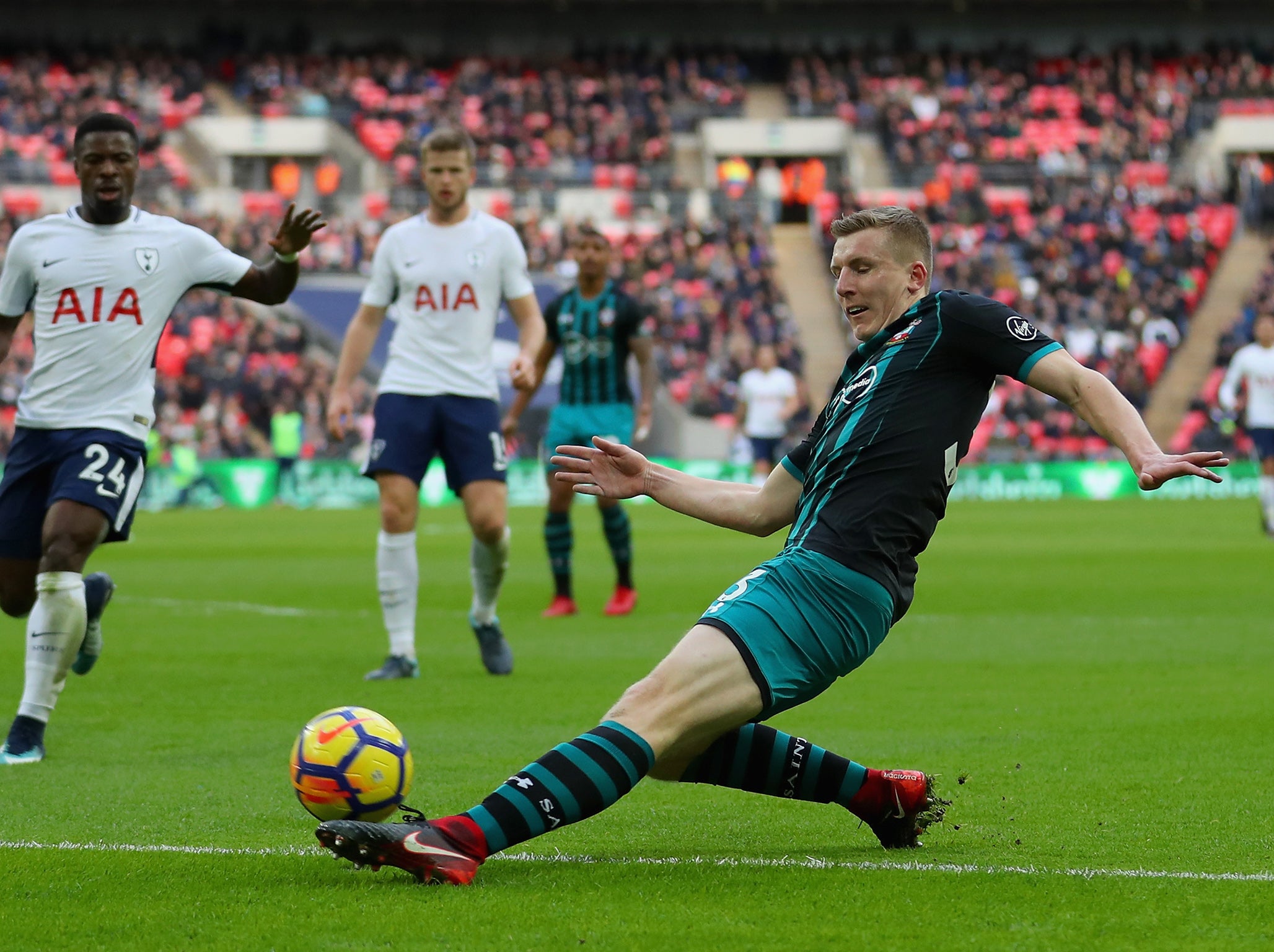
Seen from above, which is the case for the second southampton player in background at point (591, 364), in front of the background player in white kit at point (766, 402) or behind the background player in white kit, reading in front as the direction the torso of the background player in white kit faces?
in front

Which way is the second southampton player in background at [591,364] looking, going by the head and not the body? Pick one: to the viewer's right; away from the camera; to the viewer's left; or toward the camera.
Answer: toward the camera

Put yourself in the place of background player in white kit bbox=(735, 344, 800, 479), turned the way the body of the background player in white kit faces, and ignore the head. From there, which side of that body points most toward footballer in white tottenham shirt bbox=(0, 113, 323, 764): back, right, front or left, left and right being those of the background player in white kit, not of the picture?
front

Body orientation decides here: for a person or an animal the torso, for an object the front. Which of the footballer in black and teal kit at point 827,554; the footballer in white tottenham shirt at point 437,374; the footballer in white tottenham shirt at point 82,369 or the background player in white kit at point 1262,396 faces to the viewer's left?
the footballer in black and teal kit

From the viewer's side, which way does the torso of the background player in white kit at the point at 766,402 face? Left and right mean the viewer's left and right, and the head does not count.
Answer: facing the viewer

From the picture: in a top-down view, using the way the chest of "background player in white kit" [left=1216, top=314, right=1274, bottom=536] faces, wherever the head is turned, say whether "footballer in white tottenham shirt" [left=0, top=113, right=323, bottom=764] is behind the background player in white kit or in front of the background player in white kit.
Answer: in front

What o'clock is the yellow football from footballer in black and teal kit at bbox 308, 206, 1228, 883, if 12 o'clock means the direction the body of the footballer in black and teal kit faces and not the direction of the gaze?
The yellow football is roughly at 12 o'clock from the footballer in black and teal kit.

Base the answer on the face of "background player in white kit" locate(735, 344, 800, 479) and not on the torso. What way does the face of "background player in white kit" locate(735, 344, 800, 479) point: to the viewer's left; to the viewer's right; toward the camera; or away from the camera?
toward the camera

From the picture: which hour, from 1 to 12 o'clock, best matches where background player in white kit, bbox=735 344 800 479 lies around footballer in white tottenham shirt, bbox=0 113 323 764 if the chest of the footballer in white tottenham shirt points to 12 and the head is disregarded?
The background player in white kit is roughly at 7 o'clock from the footballer in white tottenham shirt.

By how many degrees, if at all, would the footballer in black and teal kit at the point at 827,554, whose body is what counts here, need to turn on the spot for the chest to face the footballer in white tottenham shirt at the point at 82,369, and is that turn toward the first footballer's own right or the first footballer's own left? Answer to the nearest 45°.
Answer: approximately 45° to the first footballer's own right

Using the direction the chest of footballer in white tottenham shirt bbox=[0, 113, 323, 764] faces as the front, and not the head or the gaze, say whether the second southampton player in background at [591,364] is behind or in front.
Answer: behind

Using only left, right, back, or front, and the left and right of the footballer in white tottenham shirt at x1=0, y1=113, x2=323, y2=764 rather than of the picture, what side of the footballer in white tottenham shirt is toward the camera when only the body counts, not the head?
front

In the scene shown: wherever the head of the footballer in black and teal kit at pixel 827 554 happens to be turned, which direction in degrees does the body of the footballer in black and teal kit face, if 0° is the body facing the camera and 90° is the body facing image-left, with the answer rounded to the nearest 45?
approximately 90°
